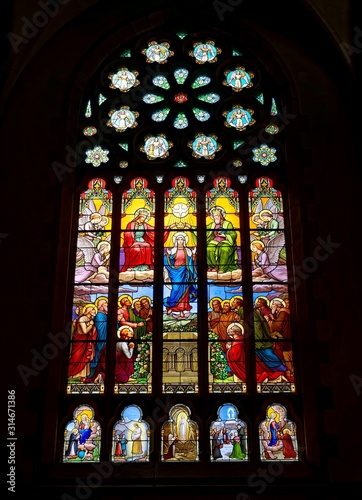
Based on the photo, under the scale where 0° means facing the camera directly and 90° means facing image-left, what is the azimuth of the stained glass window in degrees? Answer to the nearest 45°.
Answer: approximately 0°
